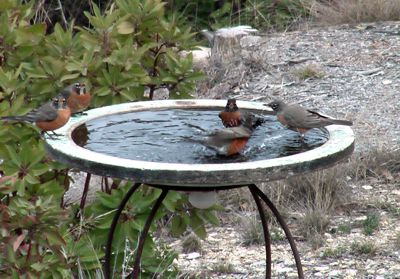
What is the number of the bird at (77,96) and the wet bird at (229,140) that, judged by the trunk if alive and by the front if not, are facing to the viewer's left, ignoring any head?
0

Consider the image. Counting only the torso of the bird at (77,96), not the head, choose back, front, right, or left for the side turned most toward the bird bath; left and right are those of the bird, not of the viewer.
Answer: front

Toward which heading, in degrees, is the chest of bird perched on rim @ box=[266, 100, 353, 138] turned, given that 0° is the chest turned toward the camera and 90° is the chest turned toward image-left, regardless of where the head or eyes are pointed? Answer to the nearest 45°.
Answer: approximately 90°

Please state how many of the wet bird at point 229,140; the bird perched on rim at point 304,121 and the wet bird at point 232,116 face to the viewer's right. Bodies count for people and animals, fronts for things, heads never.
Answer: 1

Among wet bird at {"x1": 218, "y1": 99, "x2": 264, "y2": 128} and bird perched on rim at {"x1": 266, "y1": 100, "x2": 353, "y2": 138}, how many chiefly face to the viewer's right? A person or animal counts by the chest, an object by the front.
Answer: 0

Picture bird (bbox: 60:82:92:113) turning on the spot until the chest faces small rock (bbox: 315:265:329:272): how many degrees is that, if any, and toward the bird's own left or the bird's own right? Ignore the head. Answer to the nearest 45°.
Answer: approximately 45° to the bird's own left

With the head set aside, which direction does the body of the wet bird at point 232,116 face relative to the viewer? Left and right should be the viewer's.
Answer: facing the viewer

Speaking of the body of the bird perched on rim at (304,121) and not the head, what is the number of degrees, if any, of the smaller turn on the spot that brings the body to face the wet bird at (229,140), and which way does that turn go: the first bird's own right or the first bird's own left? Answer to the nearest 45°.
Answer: approximately 45° to the first bird's own left

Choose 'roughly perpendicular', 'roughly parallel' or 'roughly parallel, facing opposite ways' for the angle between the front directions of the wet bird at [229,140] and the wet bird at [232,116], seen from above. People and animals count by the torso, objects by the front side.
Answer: roughly perpendicular

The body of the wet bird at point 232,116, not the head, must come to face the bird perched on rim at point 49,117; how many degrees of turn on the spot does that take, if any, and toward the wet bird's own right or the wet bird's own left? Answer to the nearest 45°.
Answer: approximately 90° to the wet bird's own right

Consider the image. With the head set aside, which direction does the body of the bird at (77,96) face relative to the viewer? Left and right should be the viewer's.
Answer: facing the viewer and to the right of the viewer

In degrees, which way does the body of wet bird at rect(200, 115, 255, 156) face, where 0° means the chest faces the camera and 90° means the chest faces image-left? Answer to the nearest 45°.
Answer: approximately 270°
